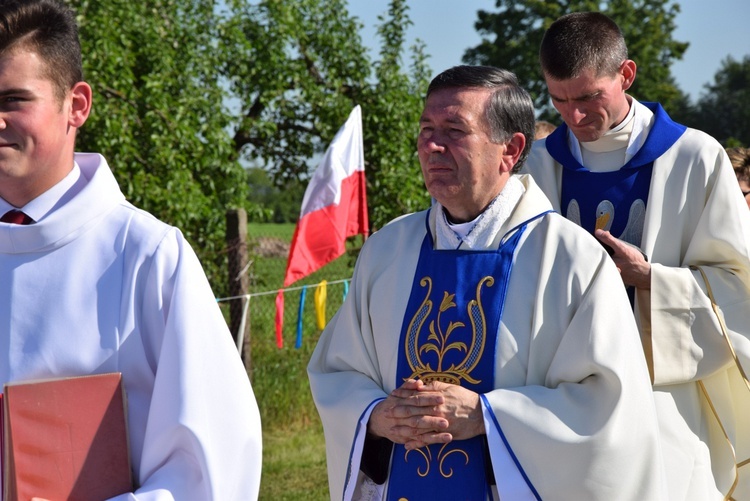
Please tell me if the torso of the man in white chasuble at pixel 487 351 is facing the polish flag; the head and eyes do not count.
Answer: no

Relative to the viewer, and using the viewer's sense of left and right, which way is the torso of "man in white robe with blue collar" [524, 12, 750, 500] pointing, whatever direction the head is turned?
facing the viewer and to the left of the viewer

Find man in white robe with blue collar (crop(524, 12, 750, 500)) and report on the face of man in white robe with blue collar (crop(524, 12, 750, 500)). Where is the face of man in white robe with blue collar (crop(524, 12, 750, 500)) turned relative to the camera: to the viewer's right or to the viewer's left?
to the viewer's left

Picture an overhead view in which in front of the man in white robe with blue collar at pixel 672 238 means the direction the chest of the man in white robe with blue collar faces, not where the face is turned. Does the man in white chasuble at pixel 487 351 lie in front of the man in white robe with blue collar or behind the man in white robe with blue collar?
in front

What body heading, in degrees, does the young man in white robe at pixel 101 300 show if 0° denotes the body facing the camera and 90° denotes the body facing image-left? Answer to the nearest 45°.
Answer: approximately 45°

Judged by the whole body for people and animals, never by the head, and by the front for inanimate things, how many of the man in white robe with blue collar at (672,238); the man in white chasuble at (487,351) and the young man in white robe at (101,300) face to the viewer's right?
0

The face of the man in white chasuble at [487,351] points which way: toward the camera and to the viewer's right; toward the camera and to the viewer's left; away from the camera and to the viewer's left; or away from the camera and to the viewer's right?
toward the camera and to the viewer's left

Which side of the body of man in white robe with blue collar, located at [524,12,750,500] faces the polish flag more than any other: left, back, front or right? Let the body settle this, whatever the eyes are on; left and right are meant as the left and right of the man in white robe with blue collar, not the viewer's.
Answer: right

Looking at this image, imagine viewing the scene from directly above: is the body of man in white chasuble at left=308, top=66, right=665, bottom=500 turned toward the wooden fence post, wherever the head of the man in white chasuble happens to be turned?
no

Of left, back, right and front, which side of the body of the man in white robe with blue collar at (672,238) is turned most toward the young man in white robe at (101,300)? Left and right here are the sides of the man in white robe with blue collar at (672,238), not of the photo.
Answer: front

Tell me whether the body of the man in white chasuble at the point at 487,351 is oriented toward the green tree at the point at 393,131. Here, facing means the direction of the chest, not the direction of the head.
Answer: no

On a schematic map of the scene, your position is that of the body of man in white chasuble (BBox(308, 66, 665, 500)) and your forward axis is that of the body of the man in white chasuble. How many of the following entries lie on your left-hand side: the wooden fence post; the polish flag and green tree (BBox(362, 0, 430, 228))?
0

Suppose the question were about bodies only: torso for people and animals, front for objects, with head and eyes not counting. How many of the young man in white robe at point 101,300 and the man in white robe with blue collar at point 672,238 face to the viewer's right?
0

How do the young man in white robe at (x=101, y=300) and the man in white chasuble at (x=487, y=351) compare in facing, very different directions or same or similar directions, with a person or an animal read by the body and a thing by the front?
same or similar directions

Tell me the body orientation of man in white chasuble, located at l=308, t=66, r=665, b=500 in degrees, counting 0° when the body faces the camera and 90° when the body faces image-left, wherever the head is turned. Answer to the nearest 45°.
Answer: approximately 45°

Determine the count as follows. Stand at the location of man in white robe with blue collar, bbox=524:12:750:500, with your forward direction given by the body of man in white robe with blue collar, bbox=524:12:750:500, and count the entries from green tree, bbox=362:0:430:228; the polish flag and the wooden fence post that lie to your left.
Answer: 0
